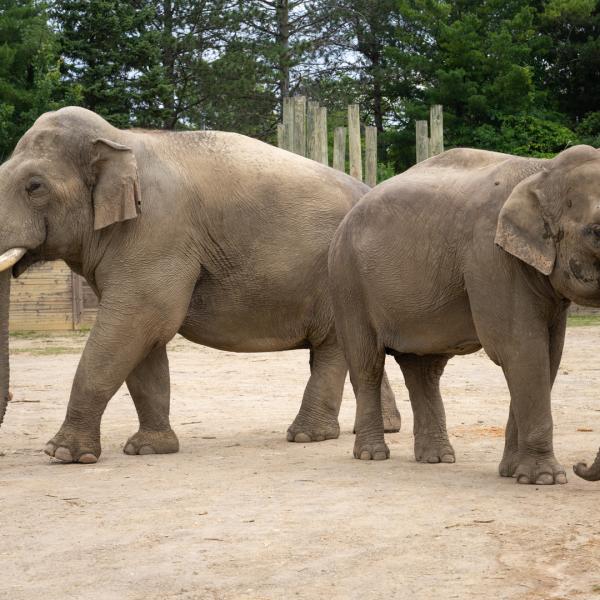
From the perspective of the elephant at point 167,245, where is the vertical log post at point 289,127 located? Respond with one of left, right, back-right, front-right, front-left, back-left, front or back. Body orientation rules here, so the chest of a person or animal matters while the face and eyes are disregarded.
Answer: right

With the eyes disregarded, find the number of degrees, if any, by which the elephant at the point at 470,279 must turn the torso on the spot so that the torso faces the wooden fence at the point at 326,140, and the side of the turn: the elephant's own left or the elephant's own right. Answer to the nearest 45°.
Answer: approximately 135° to the elephant's own left

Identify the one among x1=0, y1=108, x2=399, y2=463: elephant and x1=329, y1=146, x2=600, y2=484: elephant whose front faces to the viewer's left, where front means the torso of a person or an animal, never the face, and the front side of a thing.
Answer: x1=0, y1=108, x2=399, y2=463: elephant

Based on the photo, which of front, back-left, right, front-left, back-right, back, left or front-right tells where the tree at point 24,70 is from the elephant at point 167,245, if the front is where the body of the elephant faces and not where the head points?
right

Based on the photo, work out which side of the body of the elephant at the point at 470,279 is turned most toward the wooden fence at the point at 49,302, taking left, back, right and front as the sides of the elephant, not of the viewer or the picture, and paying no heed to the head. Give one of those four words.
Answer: back

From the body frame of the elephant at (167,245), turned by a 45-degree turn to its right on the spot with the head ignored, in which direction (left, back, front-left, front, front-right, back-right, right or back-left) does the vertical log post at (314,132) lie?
front-right

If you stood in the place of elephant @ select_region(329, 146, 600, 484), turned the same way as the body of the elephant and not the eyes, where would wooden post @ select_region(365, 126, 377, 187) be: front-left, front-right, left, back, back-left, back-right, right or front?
back-left

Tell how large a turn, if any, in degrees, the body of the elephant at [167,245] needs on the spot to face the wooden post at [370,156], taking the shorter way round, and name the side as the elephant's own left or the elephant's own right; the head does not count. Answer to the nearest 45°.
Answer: approximately 90° to the elephant's own right

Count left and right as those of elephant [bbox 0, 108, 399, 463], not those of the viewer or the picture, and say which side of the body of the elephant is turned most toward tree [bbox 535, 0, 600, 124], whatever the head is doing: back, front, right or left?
right

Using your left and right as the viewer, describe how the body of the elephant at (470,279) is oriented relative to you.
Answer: facing the viewer and to the right of the viewer

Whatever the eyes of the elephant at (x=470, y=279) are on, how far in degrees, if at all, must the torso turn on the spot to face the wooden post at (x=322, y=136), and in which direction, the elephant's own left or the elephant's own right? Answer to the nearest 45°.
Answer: approximately 135° to the elephant's own left

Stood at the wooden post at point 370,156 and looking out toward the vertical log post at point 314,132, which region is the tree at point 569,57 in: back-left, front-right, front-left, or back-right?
back-right

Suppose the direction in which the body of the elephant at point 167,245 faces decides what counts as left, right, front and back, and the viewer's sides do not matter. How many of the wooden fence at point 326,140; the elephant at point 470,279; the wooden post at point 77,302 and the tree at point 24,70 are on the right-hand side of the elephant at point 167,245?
3

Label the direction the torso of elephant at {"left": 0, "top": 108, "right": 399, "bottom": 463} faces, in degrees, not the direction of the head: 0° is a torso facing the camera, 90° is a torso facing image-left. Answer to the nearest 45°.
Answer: approximately 90°

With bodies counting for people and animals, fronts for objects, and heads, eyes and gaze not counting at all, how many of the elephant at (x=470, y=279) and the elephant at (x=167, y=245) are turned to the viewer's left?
1

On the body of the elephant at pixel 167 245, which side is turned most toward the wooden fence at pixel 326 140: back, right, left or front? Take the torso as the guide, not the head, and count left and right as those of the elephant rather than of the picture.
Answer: right
